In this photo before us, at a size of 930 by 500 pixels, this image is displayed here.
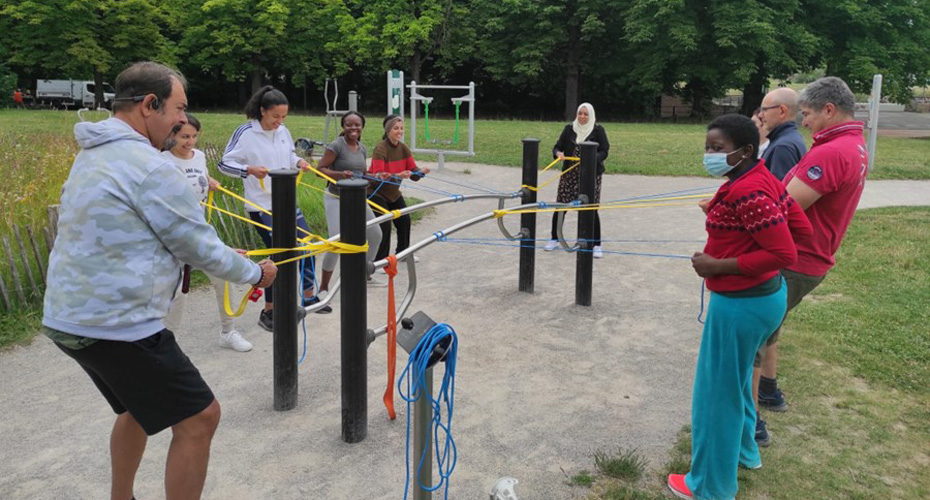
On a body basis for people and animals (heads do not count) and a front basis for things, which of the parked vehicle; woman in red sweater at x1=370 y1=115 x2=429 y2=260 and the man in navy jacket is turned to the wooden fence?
the man in navy jacket

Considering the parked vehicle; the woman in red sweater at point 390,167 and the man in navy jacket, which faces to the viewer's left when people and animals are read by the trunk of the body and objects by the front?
the man in navy jacket

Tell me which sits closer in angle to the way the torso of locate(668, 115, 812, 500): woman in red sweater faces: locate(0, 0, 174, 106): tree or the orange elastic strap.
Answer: the orange elastic strap

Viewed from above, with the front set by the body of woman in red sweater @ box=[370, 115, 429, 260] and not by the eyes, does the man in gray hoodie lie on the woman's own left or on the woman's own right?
on the woman's own right

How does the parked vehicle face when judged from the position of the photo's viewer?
facing to the right of the viewer

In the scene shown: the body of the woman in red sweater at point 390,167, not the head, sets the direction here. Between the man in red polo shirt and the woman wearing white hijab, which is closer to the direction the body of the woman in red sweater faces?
the man in red polo shirt

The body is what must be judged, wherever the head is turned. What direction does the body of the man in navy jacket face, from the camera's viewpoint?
to the viewer's left

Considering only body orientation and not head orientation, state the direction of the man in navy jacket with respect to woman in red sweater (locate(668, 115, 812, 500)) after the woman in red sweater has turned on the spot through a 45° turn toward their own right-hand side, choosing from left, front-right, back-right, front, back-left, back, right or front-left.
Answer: front-right

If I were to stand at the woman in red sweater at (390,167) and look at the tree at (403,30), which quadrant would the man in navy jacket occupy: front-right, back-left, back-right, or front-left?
back-right

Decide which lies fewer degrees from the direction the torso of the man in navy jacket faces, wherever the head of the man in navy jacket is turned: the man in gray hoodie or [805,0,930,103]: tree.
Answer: the man in gray hoodie

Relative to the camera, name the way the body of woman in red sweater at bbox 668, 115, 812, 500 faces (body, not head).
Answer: to the viewer's left

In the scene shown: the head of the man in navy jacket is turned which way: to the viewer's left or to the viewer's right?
to the viewer's left

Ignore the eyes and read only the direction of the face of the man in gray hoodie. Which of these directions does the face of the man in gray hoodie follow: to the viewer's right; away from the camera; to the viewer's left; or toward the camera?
to the viewer's right

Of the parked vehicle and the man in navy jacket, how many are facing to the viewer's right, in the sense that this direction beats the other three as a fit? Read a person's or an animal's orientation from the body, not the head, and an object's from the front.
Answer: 1

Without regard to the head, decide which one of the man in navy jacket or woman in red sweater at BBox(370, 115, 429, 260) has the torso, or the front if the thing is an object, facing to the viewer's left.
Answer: the man in navy jacket

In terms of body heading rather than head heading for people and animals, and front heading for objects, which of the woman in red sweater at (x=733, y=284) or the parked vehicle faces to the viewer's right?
the parked vehicle
